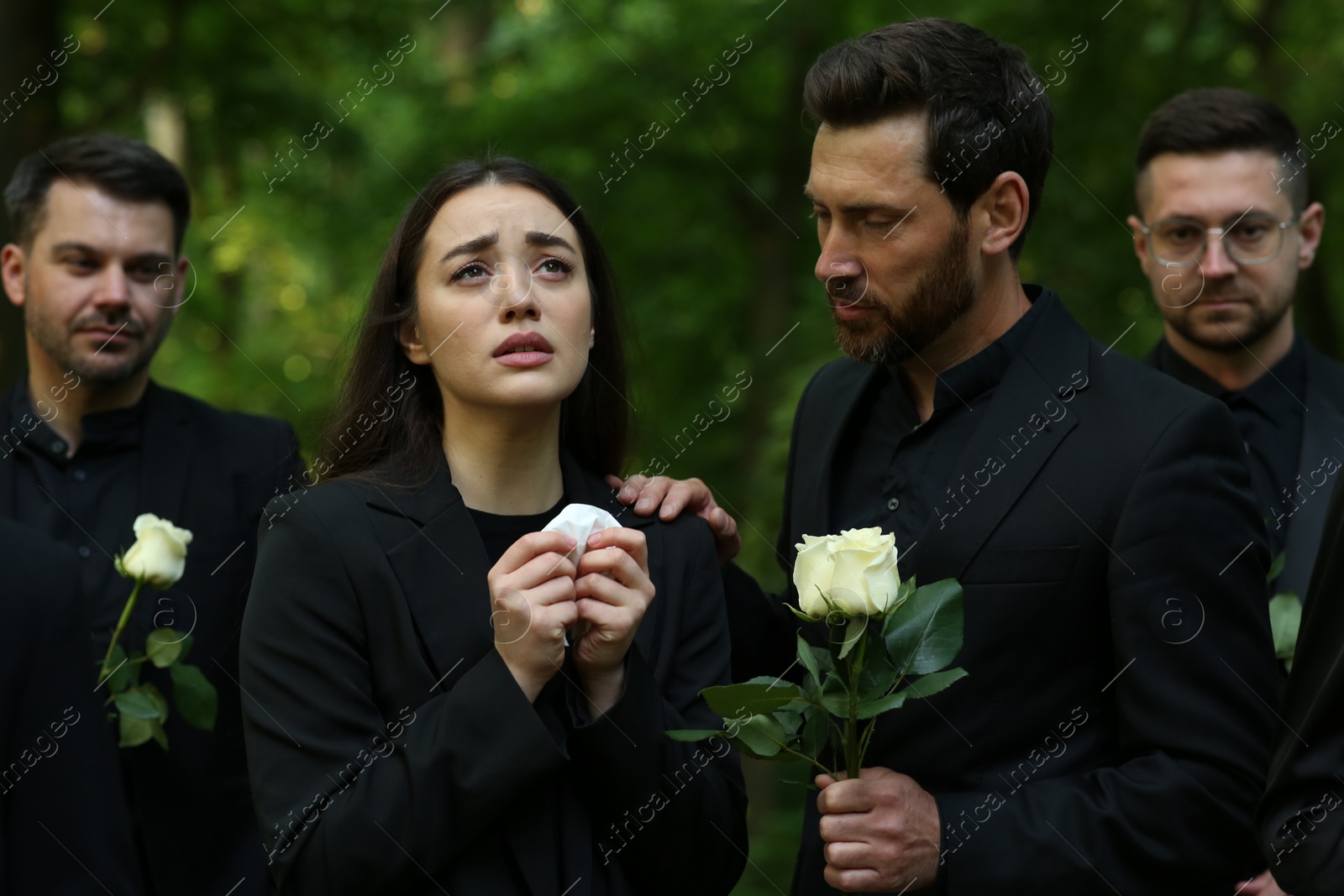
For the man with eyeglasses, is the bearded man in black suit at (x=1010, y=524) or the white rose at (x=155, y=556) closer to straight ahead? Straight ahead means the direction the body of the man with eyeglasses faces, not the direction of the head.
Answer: the bearded man in black suit

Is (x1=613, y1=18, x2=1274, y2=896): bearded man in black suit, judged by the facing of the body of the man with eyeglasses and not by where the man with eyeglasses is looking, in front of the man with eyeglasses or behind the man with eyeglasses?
in front

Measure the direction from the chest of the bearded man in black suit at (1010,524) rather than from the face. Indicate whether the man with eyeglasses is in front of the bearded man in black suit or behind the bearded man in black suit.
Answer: behind

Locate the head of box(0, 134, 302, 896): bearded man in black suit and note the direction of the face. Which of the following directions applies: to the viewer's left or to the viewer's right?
to the viewer's right

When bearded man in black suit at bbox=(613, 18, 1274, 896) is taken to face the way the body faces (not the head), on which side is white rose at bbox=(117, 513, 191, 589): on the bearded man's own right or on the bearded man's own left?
on the bearded man's own right

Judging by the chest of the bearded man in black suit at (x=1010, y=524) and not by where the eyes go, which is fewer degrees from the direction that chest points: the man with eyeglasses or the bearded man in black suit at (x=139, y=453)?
the bearded man in black suit

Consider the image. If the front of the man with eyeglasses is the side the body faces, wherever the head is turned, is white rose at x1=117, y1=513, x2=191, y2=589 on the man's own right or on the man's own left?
on the man's own right

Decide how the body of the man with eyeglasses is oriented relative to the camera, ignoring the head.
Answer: toward the camera

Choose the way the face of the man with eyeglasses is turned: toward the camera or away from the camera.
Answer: toward the camera

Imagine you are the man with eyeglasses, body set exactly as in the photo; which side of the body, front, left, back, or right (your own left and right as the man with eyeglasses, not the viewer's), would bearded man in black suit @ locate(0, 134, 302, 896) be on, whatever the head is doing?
right
